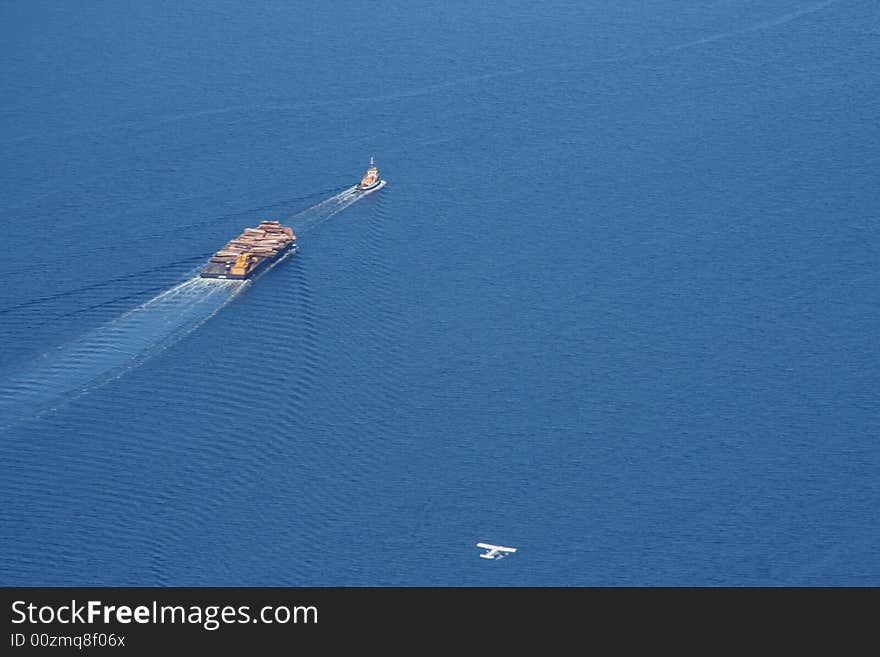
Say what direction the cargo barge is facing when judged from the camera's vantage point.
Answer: facing away from the viewer and to the right of the viewer
